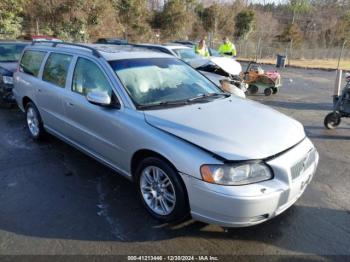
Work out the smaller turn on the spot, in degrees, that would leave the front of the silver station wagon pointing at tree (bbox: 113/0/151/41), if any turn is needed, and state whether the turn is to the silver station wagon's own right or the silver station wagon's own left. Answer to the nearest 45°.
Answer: approximately 135° to the silver station wagon's own left

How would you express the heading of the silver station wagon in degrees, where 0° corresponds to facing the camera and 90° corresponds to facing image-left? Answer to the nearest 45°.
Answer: approximately 315°

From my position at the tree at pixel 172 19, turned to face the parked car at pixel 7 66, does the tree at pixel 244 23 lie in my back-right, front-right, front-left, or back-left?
back-left

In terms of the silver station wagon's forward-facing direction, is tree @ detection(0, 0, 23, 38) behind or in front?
behind

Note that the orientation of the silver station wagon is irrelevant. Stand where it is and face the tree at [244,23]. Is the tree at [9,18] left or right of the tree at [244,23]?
left

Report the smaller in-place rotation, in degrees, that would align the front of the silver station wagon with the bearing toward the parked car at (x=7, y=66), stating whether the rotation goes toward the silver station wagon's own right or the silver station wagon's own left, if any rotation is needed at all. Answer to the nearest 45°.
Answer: approximately 180°

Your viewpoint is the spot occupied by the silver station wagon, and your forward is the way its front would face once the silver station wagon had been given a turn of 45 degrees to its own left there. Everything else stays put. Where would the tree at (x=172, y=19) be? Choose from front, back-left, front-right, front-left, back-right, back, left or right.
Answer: left

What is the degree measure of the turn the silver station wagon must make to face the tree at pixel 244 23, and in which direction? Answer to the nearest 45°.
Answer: approximately 135° to its left
